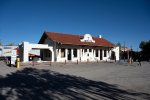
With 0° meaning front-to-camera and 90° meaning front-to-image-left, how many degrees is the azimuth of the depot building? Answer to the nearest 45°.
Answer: approximately 315°
